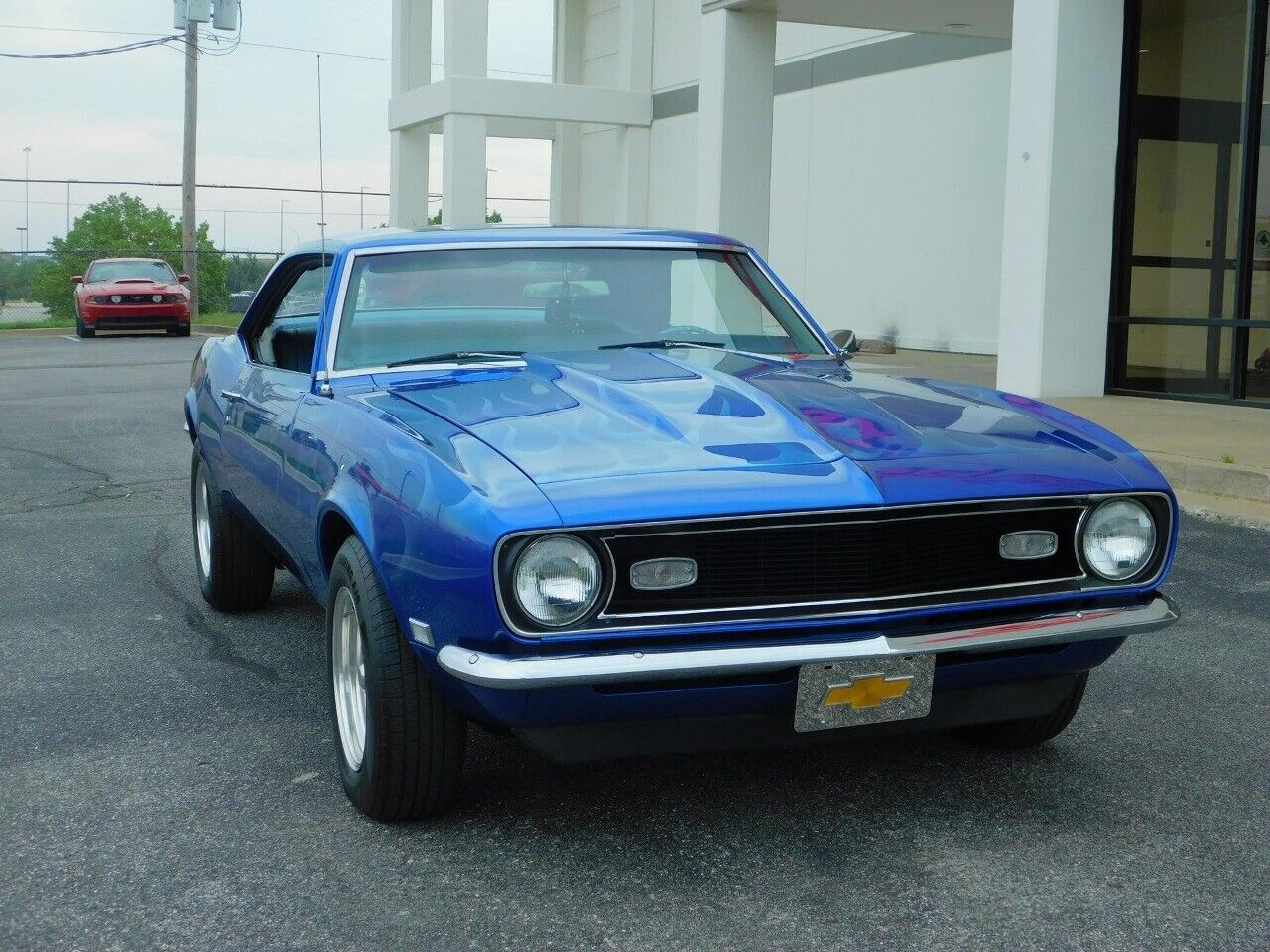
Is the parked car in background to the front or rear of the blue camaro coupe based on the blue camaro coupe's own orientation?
to the rear

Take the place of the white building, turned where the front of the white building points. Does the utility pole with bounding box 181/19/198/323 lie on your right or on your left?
on your right

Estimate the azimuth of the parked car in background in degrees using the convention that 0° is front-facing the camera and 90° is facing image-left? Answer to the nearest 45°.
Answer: approximately 0°

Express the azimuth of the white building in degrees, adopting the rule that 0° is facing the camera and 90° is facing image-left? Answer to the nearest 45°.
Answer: approximately 45°

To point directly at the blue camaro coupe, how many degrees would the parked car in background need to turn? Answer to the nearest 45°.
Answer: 0° — it already faces it

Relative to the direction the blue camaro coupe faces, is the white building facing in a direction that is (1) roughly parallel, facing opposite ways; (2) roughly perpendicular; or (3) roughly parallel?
roughly perpendicular

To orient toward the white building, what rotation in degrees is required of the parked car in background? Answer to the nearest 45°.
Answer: approximately 45° to its left

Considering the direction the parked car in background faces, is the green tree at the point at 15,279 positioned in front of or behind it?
behind

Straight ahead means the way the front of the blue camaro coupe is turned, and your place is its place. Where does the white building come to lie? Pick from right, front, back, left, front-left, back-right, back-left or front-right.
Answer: back-left

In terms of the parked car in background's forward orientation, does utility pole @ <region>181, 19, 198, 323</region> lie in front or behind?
behind

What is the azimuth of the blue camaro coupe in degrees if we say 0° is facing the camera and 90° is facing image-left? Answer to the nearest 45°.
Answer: approximately 315°

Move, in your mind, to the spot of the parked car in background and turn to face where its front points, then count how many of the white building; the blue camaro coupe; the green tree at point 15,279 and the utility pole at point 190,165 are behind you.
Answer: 2

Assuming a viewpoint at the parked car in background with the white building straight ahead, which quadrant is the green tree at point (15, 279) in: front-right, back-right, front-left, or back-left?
back-left

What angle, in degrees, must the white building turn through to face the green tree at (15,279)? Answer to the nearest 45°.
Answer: approximately 90° to its right
